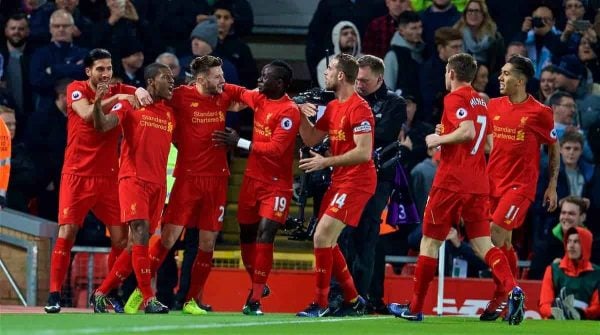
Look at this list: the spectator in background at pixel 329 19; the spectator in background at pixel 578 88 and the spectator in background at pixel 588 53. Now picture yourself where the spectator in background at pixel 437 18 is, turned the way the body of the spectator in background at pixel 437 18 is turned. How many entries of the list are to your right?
1

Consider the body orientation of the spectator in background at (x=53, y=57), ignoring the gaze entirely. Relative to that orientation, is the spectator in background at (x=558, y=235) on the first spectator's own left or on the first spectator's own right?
on the first spectator's own left

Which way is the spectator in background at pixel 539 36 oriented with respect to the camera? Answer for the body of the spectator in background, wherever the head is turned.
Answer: toward the camera

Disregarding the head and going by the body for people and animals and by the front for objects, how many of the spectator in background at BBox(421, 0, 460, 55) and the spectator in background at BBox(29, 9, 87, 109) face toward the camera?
2

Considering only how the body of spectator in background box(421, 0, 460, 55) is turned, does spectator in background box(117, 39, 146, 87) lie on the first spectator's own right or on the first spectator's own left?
on the first spectator's own right

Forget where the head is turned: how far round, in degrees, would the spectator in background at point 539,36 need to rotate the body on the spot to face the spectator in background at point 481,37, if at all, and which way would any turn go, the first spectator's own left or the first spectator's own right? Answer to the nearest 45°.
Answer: approximately 45° to the first spectator's own right

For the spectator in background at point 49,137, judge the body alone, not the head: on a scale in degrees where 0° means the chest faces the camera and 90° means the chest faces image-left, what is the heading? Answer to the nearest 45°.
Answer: approximately 315°
